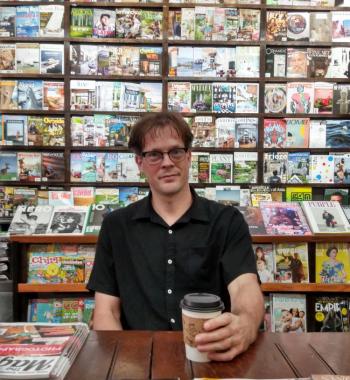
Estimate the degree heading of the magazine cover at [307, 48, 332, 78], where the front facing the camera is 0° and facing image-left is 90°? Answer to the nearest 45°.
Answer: approximately 0°

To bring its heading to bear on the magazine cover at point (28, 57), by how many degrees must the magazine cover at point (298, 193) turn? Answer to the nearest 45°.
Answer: approximately 90° to its right

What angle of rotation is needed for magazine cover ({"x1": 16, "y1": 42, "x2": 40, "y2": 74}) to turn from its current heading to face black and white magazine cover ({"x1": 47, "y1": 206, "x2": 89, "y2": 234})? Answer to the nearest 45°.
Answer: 0° — it already faces it

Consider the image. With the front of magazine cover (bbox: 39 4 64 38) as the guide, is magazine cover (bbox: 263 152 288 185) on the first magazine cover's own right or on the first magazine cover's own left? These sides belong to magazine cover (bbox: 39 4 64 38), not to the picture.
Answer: on the first magazine cover's own left

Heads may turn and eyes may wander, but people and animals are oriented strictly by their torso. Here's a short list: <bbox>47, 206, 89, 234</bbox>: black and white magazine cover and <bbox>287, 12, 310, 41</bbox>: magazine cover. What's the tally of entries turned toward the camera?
2

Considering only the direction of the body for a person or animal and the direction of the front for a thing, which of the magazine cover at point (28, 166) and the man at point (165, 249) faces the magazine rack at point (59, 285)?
the magazine cover
